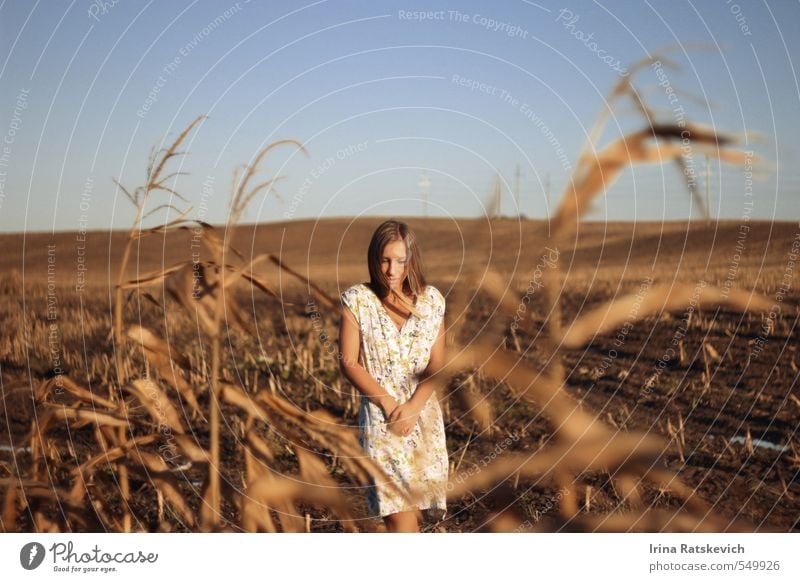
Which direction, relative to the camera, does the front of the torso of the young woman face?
toward the camera
